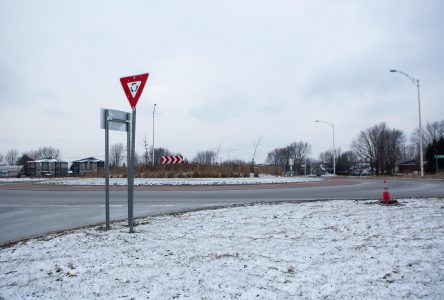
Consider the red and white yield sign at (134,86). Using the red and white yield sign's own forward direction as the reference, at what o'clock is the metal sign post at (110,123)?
The metal sign post is roughly at 3 o'clock from the red and white yield sign.

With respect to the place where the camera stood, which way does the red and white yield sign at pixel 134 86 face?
facing the viewer and to the left of the viewer
